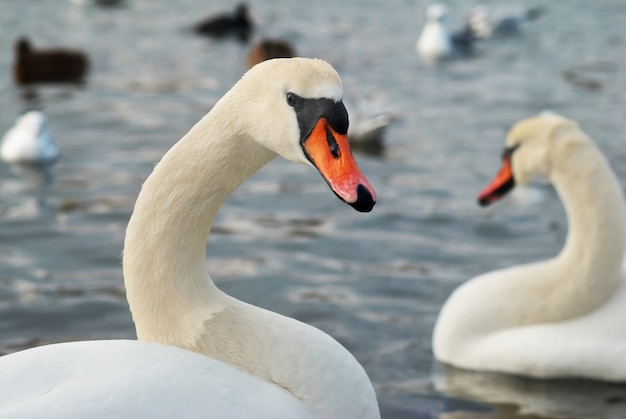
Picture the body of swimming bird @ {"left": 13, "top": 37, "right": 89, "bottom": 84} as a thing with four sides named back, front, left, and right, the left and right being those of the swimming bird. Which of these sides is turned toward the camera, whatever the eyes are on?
left

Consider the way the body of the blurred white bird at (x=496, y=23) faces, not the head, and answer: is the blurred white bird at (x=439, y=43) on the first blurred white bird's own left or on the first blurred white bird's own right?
on the first blurred white bird's own left

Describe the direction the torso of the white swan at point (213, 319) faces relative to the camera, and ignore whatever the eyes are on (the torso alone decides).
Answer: to the viewer's right

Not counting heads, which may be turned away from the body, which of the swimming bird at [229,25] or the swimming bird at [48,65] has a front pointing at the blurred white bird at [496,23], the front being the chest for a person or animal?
the swimming bird at [229,25]

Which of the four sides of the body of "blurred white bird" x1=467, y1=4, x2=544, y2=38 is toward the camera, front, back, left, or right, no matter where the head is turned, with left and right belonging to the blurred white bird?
left

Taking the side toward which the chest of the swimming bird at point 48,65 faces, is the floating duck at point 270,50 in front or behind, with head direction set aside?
behind

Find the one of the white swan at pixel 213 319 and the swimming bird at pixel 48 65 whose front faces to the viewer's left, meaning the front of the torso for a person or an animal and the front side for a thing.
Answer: the swimming bird

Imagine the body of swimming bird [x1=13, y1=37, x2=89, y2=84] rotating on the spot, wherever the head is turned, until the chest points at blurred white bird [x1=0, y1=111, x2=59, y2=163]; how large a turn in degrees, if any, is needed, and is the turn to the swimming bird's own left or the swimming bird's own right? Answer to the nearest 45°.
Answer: approximately 90° to the swimming bird's own left

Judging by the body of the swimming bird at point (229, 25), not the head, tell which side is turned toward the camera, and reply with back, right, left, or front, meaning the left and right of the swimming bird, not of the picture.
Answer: right

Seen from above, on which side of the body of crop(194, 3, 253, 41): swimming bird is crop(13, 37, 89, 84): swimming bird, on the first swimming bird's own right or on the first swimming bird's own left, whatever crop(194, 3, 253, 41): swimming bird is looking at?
on the first swimming bird's own right

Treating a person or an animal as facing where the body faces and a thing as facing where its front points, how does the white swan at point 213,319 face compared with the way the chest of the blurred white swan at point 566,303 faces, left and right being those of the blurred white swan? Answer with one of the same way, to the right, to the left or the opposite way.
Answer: the opposite way

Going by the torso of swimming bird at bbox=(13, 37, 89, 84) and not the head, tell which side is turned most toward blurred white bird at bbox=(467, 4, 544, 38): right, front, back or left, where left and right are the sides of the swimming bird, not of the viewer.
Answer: back
